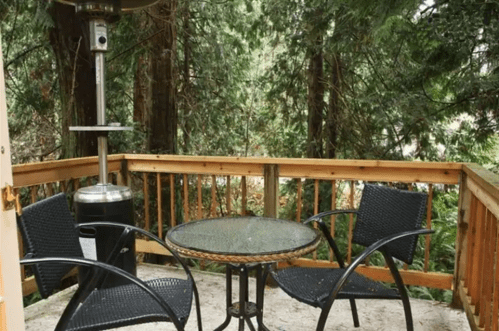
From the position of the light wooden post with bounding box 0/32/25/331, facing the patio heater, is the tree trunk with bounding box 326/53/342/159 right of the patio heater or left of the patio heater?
right

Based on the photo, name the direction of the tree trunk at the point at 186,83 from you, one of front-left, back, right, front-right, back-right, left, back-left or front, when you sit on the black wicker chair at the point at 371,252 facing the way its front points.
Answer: right

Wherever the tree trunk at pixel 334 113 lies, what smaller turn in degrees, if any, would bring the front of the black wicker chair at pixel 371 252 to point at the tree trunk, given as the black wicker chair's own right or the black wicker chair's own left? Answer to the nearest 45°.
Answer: approximately 135° to the black wicker chair's own right

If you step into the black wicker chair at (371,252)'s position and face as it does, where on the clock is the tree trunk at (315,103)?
The tree trunk is roughly at 4 o'clock from the black wicker chair.

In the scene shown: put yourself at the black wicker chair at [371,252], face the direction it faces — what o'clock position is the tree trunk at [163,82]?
The tree trunk is roughly at 3 o'clock from the black wicker chair.

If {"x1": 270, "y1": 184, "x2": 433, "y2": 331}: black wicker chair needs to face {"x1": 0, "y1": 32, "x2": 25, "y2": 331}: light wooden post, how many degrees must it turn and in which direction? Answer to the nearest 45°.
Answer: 0° — it already faces it

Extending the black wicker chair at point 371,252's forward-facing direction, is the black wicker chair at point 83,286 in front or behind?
in front

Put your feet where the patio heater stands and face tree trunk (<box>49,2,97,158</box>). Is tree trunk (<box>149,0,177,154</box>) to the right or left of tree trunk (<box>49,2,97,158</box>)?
right

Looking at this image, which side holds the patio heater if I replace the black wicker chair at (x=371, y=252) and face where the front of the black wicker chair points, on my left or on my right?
on my right

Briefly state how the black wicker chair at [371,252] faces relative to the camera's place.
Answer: facing the viewer and to the left of the viewer

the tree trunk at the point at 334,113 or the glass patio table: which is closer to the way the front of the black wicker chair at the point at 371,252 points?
the glass patio table
